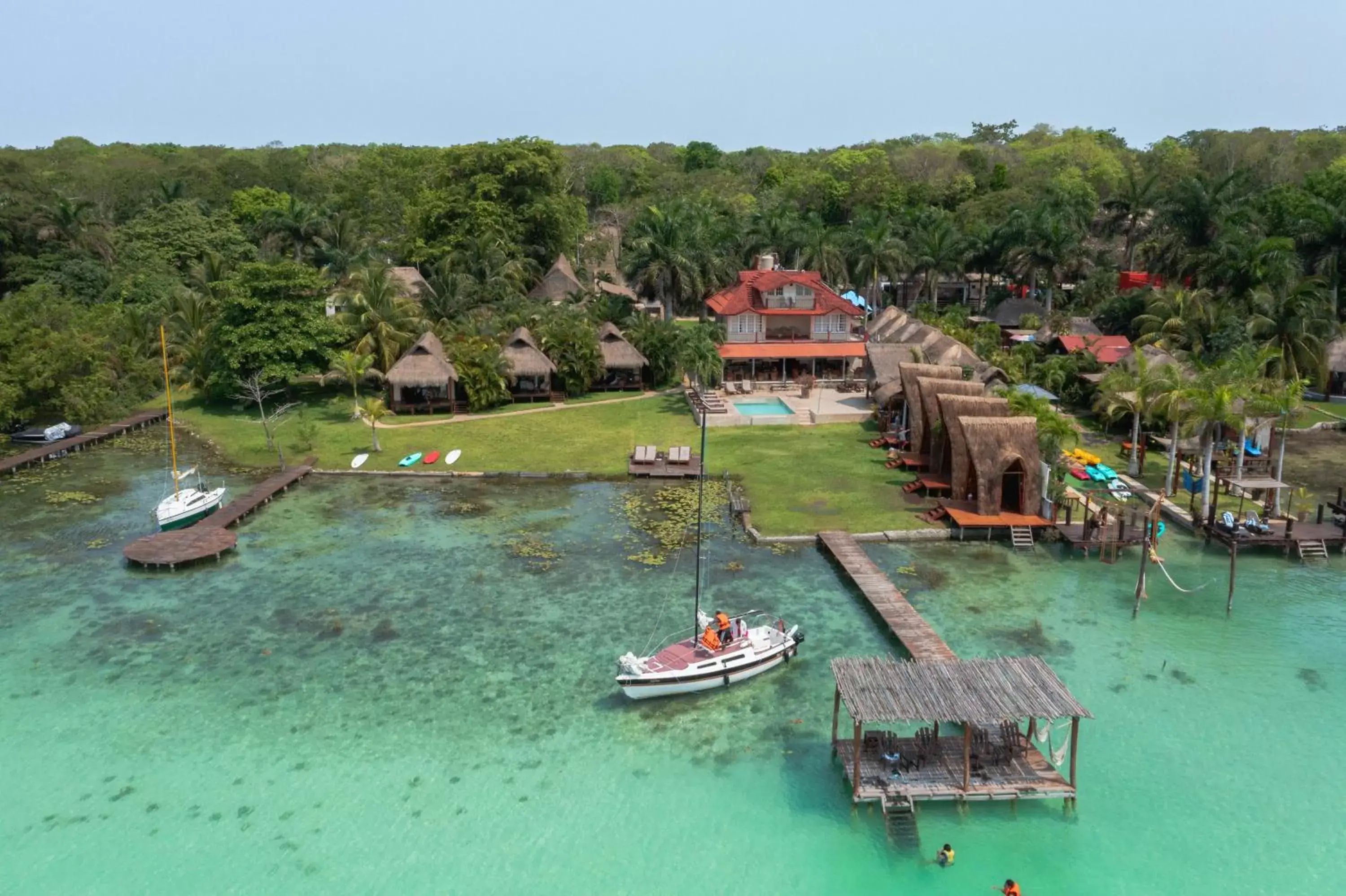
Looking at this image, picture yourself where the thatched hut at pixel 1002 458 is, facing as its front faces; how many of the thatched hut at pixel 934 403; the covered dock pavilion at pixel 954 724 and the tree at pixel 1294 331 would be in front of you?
1

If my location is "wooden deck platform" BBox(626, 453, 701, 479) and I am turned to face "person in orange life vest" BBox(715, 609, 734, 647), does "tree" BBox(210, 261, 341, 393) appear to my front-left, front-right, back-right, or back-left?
back-right

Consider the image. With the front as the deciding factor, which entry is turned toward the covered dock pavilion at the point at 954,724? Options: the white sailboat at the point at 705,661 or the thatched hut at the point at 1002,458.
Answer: the thatched hut

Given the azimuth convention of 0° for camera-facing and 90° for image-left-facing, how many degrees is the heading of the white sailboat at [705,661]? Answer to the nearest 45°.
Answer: approximately 45°

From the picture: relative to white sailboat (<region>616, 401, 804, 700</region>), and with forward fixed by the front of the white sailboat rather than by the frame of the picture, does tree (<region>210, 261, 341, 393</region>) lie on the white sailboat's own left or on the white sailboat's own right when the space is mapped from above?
on the white sailboat's own right

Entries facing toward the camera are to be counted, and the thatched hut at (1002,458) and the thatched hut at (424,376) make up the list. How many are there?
2

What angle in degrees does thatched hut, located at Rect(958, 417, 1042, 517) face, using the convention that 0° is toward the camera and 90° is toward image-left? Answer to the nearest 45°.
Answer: approximately 0°

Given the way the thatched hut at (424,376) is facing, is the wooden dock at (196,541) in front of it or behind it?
in front

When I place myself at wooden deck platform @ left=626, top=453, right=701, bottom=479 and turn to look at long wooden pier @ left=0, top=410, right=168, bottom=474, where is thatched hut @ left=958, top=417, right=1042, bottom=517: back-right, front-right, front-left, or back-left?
back-left
